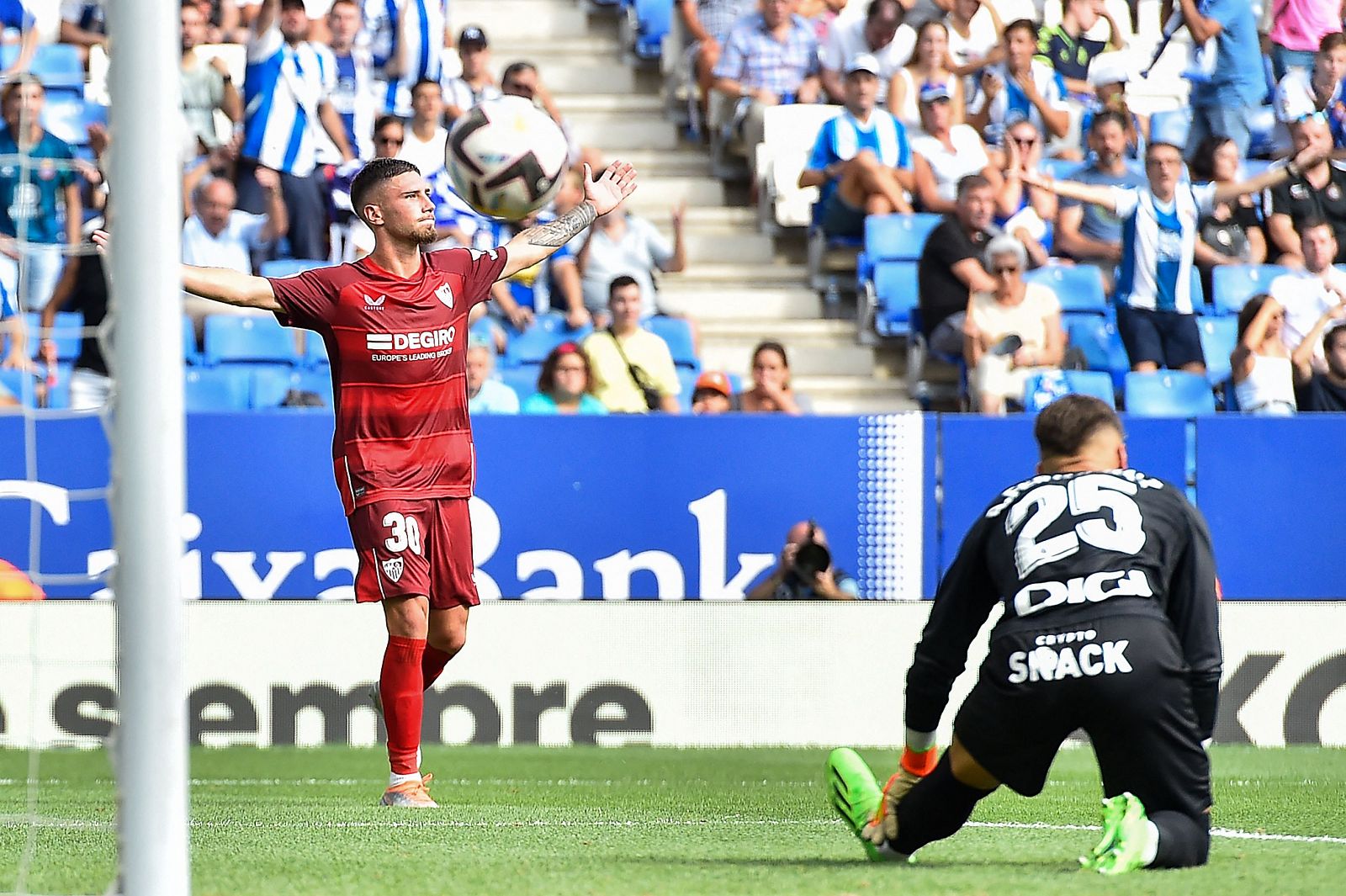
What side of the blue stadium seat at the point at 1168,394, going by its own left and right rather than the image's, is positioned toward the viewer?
front

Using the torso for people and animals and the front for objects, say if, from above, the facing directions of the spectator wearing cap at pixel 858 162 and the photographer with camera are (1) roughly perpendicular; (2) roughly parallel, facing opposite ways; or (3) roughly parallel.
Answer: roughly parallel

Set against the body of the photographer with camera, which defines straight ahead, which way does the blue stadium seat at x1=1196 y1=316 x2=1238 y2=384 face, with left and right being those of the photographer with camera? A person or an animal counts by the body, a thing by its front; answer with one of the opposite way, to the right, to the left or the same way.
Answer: the same way

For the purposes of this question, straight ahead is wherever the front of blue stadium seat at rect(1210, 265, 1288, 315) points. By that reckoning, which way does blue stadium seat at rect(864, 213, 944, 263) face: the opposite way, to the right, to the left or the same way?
the same way

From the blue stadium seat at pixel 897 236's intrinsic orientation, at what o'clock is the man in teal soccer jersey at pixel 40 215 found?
The man in teal soccer jersey is roughly at 2 o'clock from the blue stadium seat.

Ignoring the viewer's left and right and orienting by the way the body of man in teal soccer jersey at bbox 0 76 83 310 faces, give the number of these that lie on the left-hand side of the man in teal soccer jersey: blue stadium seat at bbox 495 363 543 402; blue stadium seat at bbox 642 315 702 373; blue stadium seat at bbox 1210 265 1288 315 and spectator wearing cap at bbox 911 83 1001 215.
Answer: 4

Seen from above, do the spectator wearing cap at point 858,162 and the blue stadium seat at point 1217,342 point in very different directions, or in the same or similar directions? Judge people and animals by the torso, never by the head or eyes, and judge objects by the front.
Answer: same or similar directions

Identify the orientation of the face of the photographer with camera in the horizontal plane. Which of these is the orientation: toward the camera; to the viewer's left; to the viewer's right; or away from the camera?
toward the camera

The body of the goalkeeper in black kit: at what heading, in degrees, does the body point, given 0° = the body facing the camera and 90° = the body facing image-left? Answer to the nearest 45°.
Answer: approximately 180°

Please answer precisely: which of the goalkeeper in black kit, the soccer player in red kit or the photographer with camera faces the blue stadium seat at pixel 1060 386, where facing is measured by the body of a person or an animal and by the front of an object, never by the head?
the goalkeeper in black kit

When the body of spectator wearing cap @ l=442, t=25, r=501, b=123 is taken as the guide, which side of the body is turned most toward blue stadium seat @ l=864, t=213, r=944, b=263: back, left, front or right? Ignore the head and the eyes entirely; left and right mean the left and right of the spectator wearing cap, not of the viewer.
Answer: left

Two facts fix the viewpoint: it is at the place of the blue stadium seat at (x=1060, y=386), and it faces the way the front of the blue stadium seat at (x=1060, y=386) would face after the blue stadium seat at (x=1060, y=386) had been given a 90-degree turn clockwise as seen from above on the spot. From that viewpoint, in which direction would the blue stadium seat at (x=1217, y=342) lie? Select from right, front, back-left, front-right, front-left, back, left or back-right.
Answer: back-right

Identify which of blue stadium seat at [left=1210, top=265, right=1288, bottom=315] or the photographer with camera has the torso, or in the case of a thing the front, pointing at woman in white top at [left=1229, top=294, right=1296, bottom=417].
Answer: the blue stadium seat

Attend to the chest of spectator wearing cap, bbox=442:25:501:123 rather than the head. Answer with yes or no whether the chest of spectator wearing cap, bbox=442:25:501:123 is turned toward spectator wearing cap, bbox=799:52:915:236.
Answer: no

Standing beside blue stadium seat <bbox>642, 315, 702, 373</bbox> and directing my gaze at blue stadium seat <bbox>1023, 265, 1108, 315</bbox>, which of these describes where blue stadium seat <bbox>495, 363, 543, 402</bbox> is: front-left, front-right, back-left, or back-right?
back-right

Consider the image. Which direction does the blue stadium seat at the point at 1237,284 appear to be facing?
toward the camera

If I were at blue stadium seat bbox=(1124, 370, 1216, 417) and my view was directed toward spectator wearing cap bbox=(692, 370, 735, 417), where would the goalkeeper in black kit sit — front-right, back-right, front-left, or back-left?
front-left

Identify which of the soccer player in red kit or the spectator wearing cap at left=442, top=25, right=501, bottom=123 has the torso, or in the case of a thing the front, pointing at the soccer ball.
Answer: the spectator wearing cap

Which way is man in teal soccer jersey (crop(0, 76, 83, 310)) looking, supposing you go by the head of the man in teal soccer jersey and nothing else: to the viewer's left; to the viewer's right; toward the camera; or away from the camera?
toward the camera
